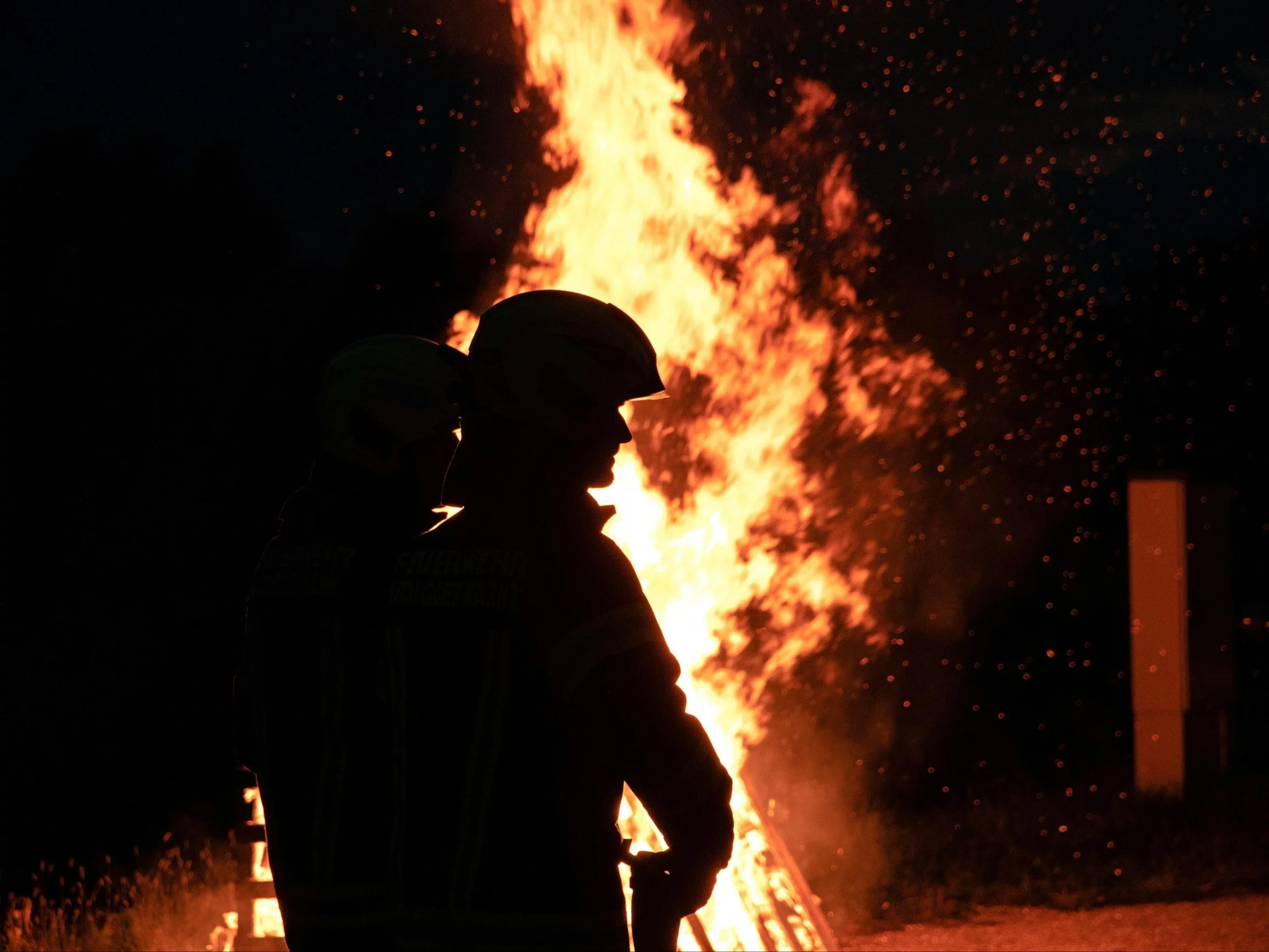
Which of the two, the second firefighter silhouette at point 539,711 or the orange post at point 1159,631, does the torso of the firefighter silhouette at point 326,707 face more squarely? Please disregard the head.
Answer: the orange post

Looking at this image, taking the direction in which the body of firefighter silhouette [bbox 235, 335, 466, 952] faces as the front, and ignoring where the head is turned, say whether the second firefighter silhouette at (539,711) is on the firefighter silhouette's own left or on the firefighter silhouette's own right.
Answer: on the firefighter silhouette's own right

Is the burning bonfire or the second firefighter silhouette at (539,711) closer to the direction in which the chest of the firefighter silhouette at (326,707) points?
the burning bonfire

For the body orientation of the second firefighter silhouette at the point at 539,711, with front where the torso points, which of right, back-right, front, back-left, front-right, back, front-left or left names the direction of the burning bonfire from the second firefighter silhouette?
front-left

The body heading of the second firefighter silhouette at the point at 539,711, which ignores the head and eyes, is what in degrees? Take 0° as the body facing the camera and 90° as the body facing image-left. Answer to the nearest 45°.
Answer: approximately 225°

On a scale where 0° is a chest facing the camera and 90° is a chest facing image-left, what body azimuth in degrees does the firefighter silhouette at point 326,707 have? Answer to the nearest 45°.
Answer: approximately 225°
